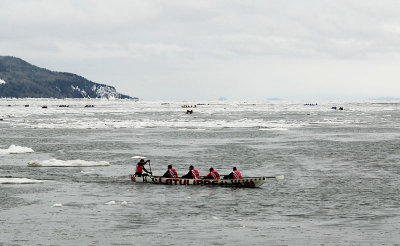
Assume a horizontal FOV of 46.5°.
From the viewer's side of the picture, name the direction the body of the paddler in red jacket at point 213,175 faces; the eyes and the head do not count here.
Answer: to the viewer's left

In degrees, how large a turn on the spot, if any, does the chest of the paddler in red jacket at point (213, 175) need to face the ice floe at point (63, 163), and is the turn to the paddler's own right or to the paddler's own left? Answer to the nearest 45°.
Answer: approximately 45° to the paddler's own right

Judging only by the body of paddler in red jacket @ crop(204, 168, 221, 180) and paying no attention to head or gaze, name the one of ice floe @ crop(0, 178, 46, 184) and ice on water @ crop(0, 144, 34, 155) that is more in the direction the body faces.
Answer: the ice floe

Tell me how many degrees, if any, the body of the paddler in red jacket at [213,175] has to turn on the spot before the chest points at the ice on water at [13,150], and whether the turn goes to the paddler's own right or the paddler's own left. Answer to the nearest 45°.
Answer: approximately 45° to the paddler's own right

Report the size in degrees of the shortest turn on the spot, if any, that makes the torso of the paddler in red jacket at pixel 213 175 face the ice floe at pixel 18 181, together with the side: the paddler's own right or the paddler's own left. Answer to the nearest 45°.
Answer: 0° — they already face it
